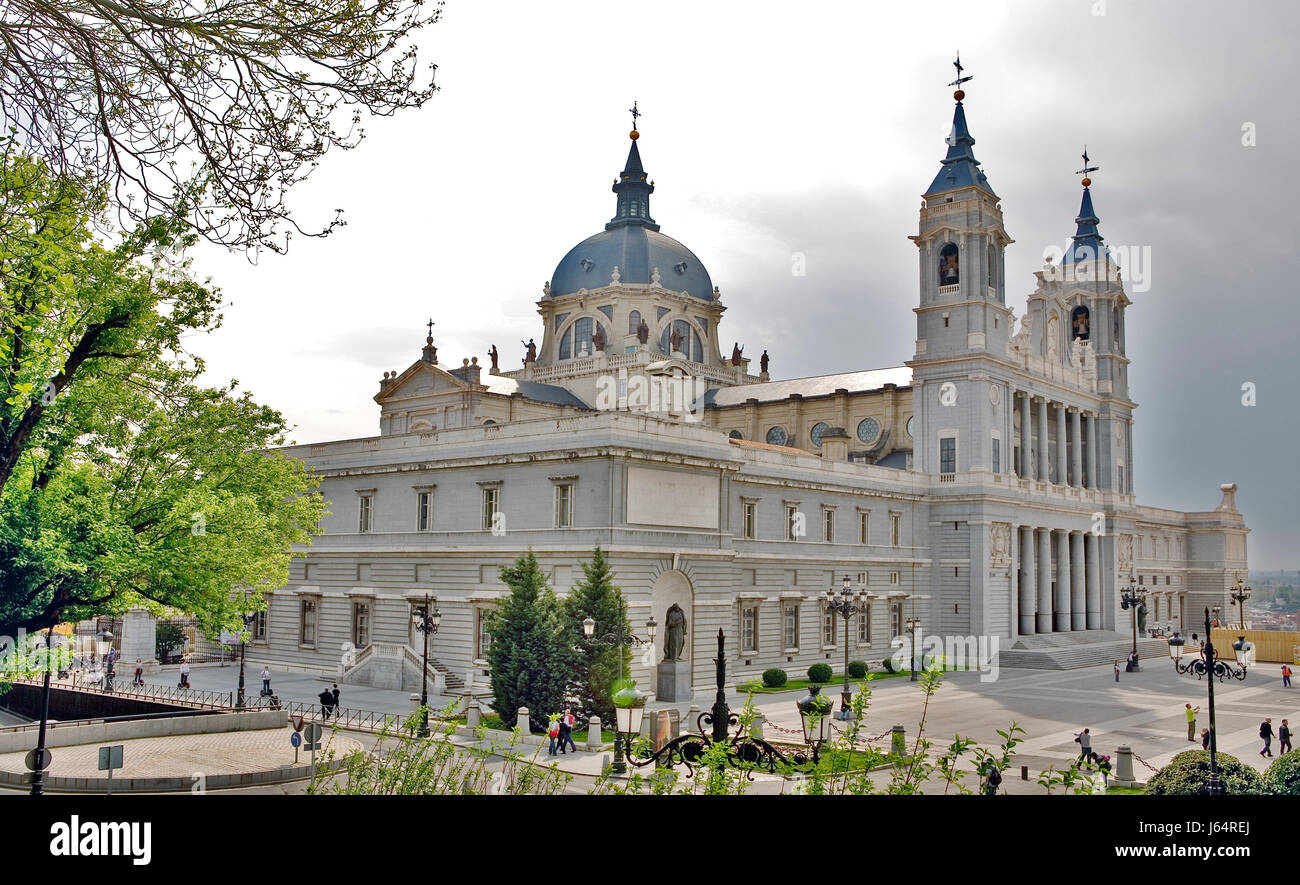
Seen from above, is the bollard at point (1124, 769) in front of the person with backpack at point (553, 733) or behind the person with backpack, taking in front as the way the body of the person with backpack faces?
behind

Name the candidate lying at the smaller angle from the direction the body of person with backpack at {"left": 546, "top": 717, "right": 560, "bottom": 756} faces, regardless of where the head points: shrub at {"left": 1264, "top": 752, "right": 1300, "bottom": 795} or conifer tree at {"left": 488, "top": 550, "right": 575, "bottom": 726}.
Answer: the conifer tree

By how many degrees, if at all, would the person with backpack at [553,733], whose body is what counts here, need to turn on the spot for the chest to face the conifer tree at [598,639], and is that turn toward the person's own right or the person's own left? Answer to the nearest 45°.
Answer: approximately 90° to the person's own right

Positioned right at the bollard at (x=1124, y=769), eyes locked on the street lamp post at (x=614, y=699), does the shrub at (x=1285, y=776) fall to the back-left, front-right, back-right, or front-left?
back-left

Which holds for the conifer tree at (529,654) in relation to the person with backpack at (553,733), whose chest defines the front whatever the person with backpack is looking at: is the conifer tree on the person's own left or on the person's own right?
on the person's own right
